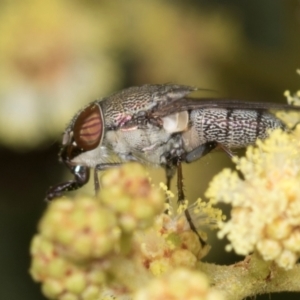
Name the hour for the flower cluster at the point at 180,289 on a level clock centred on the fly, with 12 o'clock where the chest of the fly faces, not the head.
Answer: The flower cluster is roughly at 9 o'clock from the fly.

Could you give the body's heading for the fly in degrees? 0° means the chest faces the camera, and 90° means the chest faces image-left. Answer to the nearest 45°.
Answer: approximately 90°
